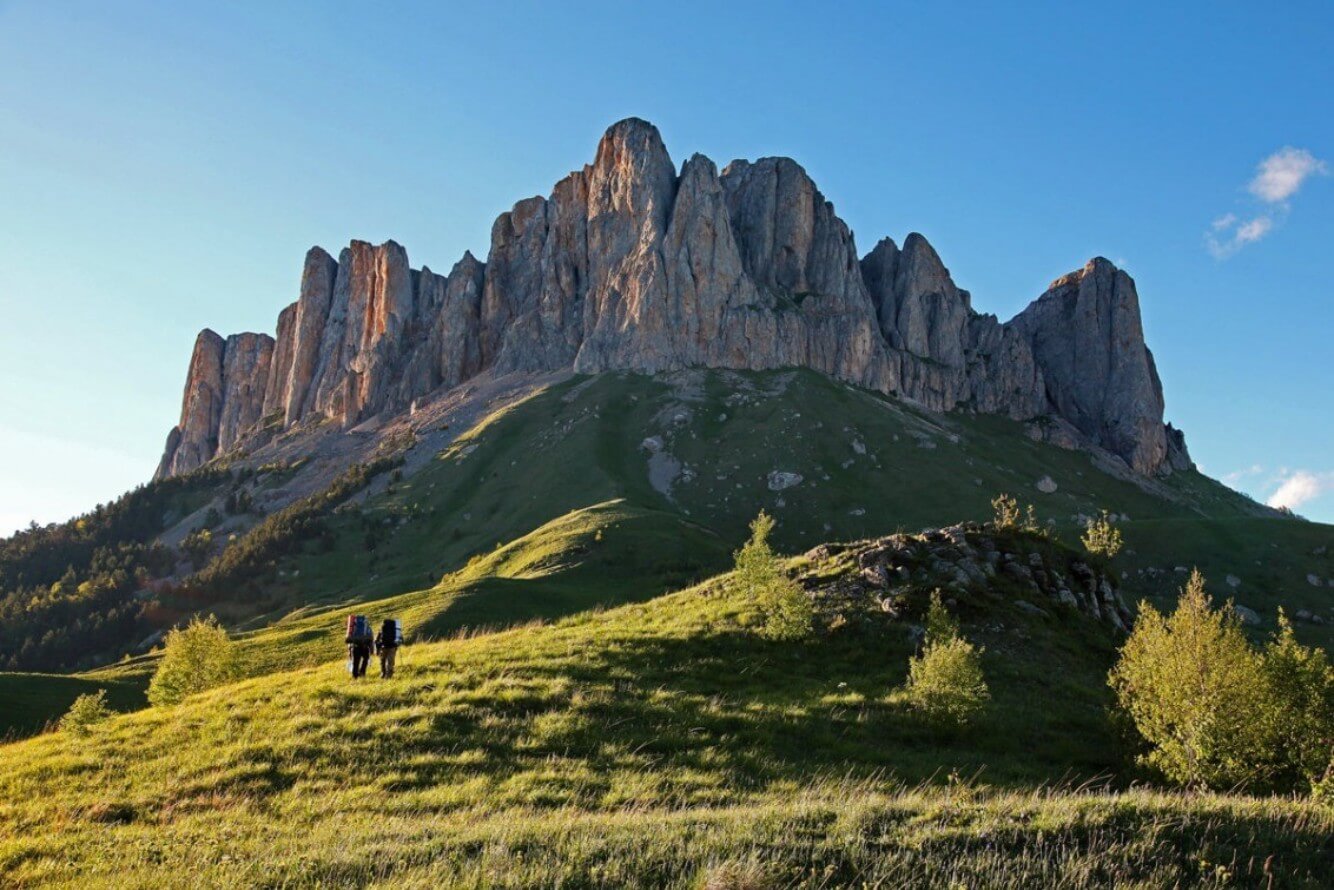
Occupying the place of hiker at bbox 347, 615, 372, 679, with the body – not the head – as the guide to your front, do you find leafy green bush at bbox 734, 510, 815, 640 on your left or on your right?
on your right

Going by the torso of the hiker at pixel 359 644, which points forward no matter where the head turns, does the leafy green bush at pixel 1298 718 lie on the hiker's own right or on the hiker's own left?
on the hiker's own right

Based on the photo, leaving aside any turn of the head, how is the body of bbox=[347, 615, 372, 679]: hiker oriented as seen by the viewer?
away from the camera

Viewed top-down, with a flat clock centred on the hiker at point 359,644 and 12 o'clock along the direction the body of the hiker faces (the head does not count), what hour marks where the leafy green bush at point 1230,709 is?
The leafy green bush is roughly at 4 o'clock from the hiker.

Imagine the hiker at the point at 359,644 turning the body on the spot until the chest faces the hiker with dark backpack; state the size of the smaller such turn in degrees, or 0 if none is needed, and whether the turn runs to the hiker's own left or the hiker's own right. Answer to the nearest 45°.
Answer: approximately 135° to the hiker's own right

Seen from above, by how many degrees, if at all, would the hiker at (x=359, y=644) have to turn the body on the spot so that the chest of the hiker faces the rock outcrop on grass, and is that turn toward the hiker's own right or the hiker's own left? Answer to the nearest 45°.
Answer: approximately 90° to the hiker's own right

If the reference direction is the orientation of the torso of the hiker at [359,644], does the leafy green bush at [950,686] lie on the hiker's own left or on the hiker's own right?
on the hiker's own right

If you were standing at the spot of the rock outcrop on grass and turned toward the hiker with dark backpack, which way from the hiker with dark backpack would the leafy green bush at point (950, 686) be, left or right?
left
